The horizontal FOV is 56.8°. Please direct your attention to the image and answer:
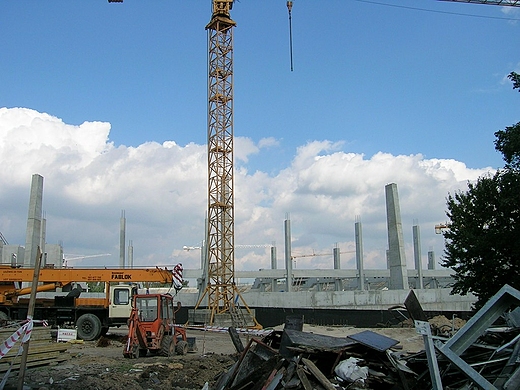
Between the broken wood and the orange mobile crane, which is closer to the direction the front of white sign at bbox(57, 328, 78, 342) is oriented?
the broken wood

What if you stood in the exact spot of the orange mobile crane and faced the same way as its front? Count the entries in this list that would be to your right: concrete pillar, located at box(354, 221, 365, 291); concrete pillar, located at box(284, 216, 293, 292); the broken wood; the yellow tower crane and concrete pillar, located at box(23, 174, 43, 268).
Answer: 1

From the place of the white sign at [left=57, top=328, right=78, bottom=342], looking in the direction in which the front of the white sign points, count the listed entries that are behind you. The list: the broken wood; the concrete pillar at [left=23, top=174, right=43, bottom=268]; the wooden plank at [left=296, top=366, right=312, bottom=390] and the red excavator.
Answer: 1

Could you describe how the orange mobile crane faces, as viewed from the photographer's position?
facing to the right of the viewer

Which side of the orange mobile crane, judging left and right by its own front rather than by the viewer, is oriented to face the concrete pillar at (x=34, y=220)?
left

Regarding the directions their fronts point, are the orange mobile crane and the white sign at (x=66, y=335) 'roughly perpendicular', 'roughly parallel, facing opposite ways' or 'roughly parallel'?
roughly perpendicular

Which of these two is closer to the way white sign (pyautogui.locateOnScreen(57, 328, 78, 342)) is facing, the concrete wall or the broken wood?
the broken wood

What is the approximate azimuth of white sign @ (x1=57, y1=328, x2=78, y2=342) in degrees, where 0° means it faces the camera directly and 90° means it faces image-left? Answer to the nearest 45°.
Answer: approximately 0°

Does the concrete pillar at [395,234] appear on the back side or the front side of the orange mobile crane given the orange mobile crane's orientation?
on the front side

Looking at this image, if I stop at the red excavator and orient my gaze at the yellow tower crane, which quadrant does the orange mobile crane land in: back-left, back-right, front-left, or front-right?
front-left

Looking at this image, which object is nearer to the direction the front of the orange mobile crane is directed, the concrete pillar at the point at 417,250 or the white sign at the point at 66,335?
the concrete pillar

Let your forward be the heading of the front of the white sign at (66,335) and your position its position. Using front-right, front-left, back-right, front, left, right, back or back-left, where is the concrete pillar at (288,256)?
back-left

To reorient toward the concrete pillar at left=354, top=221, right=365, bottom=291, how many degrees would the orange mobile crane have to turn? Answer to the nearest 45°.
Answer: approximately 45° to its left
